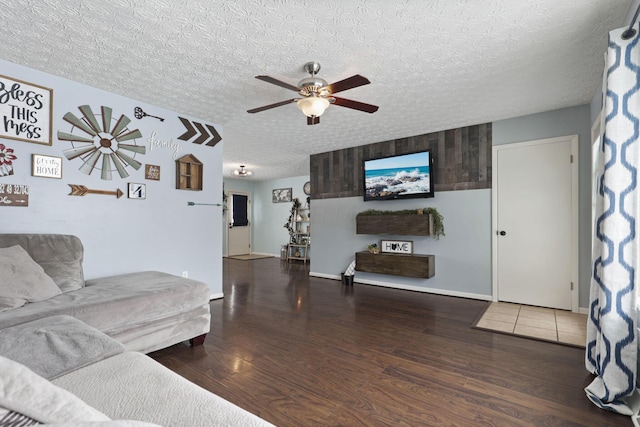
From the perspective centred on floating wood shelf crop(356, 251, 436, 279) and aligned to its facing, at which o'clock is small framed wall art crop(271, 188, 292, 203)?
The small framed wall art is roughly at 3 o'clock from the floating wood shelf.

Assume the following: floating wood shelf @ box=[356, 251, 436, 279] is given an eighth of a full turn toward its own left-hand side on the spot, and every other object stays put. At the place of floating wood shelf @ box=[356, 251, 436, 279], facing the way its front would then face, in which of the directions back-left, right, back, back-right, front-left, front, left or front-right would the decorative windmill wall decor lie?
front-right

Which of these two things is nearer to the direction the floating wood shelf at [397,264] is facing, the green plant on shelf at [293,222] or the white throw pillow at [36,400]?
the white throw pillow

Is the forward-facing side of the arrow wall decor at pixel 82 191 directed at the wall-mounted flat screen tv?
no

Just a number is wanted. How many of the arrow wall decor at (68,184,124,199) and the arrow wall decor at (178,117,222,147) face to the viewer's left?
0

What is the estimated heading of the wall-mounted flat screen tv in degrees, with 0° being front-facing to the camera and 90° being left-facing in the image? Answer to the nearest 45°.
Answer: approximately 45°

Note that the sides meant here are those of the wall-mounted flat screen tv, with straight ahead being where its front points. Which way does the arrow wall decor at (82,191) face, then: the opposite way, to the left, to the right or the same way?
to the left

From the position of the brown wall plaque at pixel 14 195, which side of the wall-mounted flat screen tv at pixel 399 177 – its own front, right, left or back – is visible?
front

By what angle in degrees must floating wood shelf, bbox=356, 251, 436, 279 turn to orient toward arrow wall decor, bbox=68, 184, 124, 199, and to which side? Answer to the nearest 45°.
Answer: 0° — it already faces it

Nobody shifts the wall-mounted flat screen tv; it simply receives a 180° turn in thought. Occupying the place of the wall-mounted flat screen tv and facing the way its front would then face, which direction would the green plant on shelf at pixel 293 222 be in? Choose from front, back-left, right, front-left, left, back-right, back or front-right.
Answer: left

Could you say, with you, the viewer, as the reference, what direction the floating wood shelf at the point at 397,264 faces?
facing the viewer and to the left of the viewer
